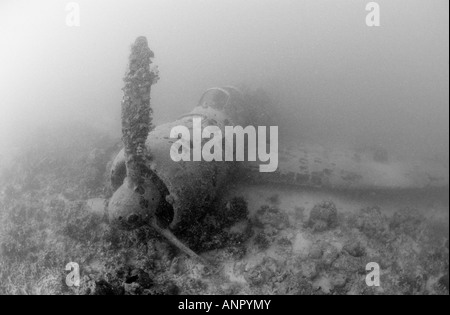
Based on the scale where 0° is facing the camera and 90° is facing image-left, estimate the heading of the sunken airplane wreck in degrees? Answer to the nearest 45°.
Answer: approximately 45°
